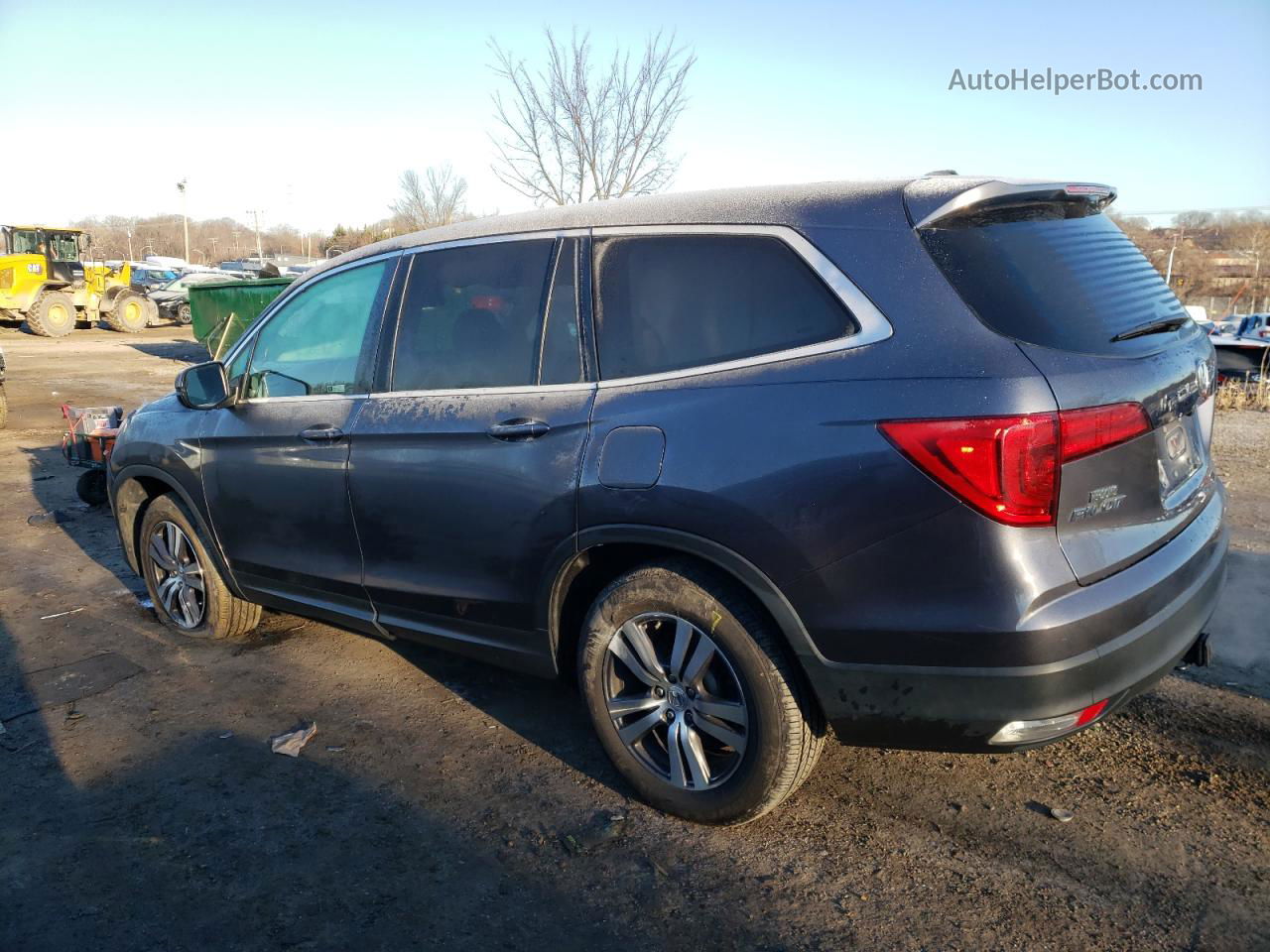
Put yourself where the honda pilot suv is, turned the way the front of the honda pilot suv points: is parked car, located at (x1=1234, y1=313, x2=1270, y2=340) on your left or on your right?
on your right

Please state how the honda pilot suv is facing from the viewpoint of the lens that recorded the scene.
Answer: facing away from the viewer and to the left of the viewer

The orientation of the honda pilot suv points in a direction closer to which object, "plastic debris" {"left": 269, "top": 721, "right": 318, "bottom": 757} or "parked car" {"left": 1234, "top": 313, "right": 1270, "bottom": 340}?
the plastic debris

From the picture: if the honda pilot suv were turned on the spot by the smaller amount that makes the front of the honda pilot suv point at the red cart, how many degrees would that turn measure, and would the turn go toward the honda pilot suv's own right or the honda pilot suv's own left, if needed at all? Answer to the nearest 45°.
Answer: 0° — it already faces it

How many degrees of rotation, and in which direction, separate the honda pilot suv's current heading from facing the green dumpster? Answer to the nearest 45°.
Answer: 0° — it already faces it
